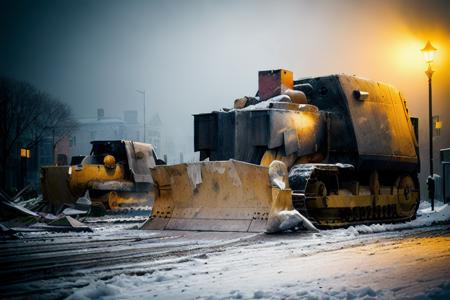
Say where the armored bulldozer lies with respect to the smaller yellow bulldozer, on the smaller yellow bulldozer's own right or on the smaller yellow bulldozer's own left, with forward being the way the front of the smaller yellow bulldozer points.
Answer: on the smaller yellow bulldozer's own left

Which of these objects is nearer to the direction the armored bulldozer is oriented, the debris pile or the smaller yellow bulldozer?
the debris pile

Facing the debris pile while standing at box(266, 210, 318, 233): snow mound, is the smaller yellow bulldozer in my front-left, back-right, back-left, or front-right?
front-right

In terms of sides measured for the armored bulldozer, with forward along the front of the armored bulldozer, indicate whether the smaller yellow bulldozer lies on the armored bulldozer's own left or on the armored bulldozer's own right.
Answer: on the armored bulldozer's own right

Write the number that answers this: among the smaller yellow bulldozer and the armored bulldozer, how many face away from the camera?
0

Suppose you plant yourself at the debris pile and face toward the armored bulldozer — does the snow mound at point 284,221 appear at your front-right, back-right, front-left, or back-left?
front-right

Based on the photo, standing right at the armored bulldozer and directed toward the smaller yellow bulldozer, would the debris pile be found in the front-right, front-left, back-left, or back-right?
front-left

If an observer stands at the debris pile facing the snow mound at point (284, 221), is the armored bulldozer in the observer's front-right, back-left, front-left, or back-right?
front-left

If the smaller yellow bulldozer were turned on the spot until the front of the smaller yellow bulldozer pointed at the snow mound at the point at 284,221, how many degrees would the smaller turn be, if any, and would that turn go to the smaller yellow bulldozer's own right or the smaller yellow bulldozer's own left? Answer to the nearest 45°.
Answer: approximately 90° to the smaller yellow bulldozer's own left

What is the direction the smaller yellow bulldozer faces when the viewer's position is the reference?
facing to the left of the viewer

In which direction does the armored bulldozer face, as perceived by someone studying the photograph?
facing the viewer and to the left of the viewer
